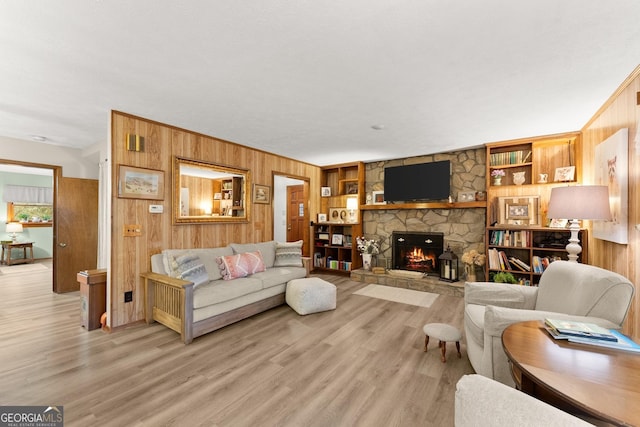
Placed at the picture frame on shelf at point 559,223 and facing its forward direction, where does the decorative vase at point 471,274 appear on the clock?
The decorative vase is roughly at 3 o'clock from the picture frame on shelf.

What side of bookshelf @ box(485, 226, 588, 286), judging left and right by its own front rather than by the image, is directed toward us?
front

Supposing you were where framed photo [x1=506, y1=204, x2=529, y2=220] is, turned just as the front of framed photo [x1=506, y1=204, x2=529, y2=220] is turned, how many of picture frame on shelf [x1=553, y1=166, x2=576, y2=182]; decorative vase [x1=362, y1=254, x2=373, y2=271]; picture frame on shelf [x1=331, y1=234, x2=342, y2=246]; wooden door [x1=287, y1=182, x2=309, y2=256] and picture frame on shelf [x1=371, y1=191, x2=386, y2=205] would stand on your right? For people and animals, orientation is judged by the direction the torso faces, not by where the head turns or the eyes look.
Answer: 4

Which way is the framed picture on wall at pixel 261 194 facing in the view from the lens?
facing the viewer and to the right of the viewer

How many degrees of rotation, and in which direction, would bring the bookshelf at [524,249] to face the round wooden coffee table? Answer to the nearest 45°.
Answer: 0° — it already faces it

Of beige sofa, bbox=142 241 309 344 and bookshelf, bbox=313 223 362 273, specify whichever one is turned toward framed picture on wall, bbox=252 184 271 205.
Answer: the bookshelf

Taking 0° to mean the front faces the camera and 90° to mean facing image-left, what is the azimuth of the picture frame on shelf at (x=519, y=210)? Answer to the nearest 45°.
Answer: approximately 0°

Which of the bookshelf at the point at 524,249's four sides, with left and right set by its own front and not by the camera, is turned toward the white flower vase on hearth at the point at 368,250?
right

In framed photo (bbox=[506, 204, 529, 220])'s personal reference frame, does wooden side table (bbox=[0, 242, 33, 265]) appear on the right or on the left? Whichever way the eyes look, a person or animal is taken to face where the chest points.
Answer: on its right

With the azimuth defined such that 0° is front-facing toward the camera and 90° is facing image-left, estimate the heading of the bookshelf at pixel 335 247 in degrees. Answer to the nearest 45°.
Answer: approximately 45°

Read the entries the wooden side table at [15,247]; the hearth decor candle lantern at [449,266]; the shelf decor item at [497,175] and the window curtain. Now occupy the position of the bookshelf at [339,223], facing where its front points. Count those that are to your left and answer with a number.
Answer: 2

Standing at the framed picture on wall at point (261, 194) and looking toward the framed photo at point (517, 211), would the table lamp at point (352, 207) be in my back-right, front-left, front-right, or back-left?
front-left

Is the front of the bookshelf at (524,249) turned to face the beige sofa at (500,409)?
yes

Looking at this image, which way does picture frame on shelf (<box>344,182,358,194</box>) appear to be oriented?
toward the camera

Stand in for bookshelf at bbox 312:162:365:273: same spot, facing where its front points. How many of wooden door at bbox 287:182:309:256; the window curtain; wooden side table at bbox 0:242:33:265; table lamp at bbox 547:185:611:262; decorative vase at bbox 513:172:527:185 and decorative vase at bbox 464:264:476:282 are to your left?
3
